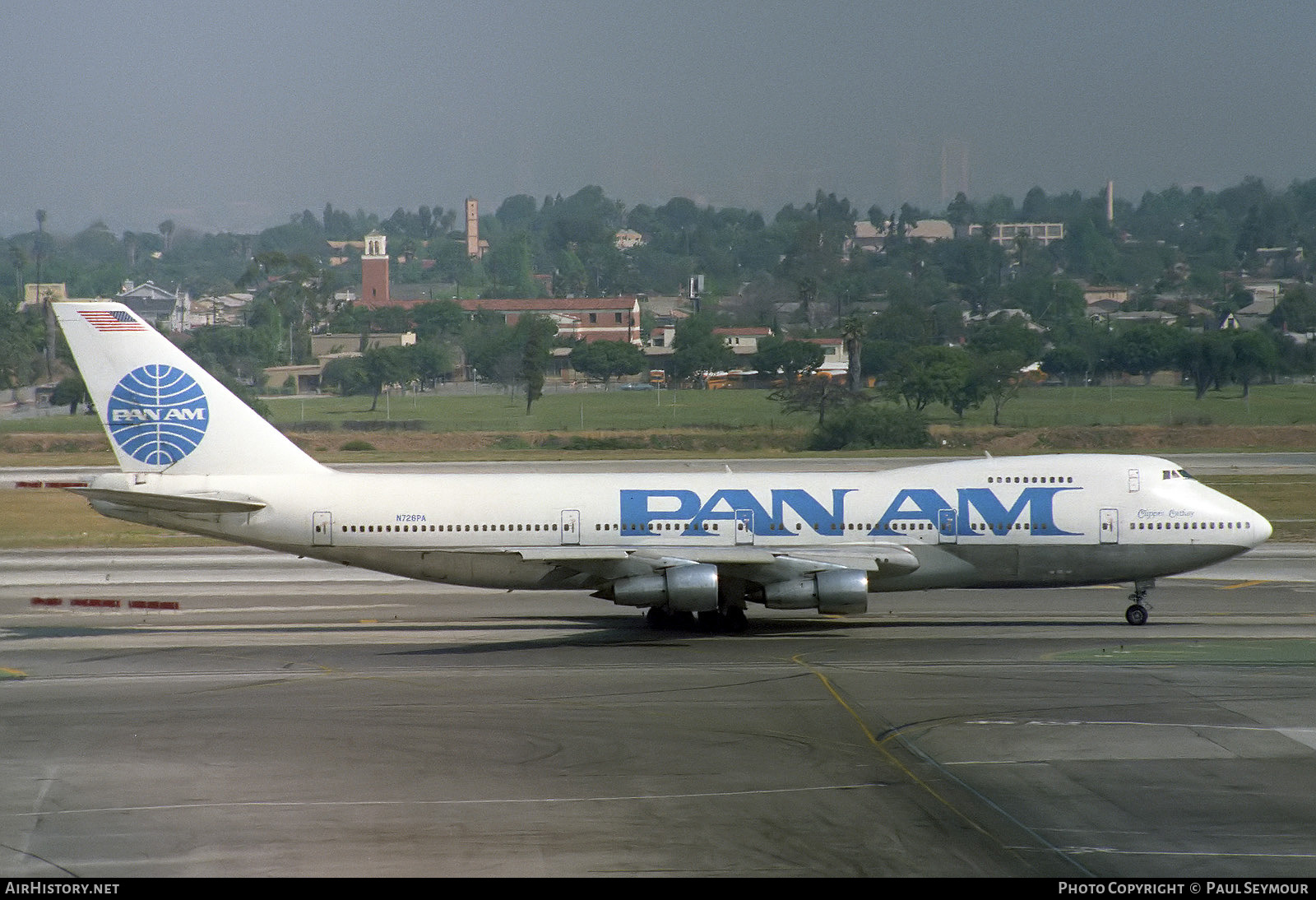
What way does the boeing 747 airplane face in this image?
to the viewer's right
